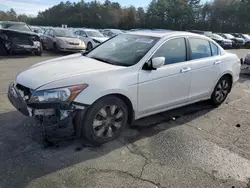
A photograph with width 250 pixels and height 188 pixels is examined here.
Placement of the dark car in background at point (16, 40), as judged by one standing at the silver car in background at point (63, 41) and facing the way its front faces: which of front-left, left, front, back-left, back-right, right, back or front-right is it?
right

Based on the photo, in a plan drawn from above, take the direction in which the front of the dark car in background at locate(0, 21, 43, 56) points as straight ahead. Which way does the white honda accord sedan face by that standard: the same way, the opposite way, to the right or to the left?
to the right

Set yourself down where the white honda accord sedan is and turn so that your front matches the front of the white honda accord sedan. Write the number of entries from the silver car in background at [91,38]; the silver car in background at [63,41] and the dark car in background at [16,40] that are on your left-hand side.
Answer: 0

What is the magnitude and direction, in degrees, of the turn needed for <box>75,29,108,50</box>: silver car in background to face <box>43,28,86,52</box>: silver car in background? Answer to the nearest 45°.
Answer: approximately 90° to its right

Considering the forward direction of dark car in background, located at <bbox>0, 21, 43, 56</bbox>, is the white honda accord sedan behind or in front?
in front

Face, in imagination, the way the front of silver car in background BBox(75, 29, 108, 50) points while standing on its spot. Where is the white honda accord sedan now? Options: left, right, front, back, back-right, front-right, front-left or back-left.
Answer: front-right

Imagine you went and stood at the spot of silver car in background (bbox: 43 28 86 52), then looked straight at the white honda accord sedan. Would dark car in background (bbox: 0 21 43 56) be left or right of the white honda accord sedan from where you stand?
right

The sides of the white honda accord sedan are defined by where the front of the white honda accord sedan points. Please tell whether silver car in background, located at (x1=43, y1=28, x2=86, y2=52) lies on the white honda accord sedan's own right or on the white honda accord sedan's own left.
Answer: on the white honda accord sedan's own right

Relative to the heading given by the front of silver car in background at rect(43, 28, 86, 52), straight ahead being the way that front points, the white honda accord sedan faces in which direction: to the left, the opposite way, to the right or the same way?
to the right

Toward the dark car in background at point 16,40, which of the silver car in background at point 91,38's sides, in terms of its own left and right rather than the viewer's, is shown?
right

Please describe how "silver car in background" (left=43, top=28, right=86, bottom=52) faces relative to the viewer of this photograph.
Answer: facing the viewer and to the right of the viewer

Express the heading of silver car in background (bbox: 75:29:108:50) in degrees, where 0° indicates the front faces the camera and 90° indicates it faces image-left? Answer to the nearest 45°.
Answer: approximately 315°

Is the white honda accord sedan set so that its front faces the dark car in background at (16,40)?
no

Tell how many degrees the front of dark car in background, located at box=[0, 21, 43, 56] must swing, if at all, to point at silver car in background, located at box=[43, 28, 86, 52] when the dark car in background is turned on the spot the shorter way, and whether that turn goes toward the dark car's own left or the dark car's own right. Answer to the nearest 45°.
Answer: approximately 90° to the dark car's own left

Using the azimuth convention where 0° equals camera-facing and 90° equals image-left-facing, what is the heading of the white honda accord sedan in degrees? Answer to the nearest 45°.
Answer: approximately 45°

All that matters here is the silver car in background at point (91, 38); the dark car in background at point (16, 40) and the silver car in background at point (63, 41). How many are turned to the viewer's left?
0

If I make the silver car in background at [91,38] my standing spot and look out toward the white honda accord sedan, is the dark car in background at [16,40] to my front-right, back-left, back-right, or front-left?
front-right
